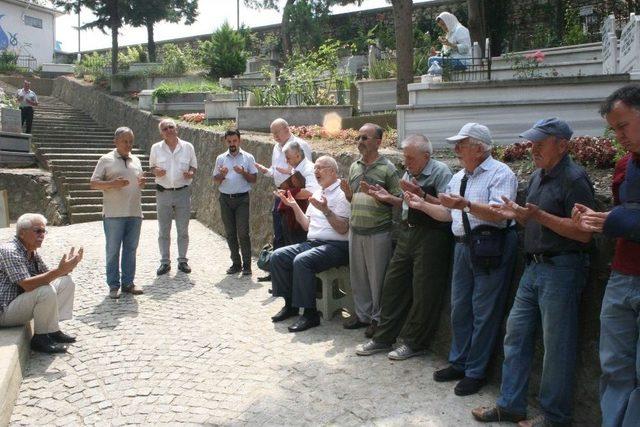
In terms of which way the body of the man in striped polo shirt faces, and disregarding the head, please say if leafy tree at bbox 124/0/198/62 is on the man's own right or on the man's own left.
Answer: on the man's own right

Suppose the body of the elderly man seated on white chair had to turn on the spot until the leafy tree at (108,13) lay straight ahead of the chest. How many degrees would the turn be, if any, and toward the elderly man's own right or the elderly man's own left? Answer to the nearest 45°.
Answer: approximately 135° to the elderly man's own right

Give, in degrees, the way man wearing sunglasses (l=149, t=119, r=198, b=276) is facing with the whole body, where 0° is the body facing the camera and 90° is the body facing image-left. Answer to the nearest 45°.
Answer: approximately 0°

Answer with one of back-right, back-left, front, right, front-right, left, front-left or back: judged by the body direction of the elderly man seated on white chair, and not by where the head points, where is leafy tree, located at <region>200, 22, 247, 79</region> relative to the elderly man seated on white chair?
back-right

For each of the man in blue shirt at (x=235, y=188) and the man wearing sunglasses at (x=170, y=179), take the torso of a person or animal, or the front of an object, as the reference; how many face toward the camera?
2

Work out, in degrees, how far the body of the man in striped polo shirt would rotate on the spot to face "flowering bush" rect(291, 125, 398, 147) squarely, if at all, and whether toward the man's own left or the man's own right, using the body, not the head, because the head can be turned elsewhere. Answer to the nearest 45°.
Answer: approximately 135° to the man's own right

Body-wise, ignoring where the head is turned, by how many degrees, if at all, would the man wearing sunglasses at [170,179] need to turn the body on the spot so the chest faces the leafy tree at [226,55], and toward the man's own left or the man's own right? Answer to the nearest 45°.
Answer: approximately 180°

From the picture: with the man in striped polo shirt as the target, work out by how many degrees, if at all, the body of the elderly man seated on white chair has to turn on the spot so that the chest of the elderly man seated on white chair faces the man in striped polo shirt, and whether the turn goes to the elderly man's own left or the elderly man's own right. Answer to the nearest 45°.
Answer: approximately 90° to the elderly man's own left

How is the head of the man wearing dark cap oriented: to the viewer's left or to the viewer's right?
to the viewer's left

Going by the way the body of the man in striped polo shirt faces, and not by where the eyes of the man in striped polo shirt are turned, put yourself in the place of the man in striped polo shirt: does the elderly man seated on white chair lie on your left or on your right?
on your right
